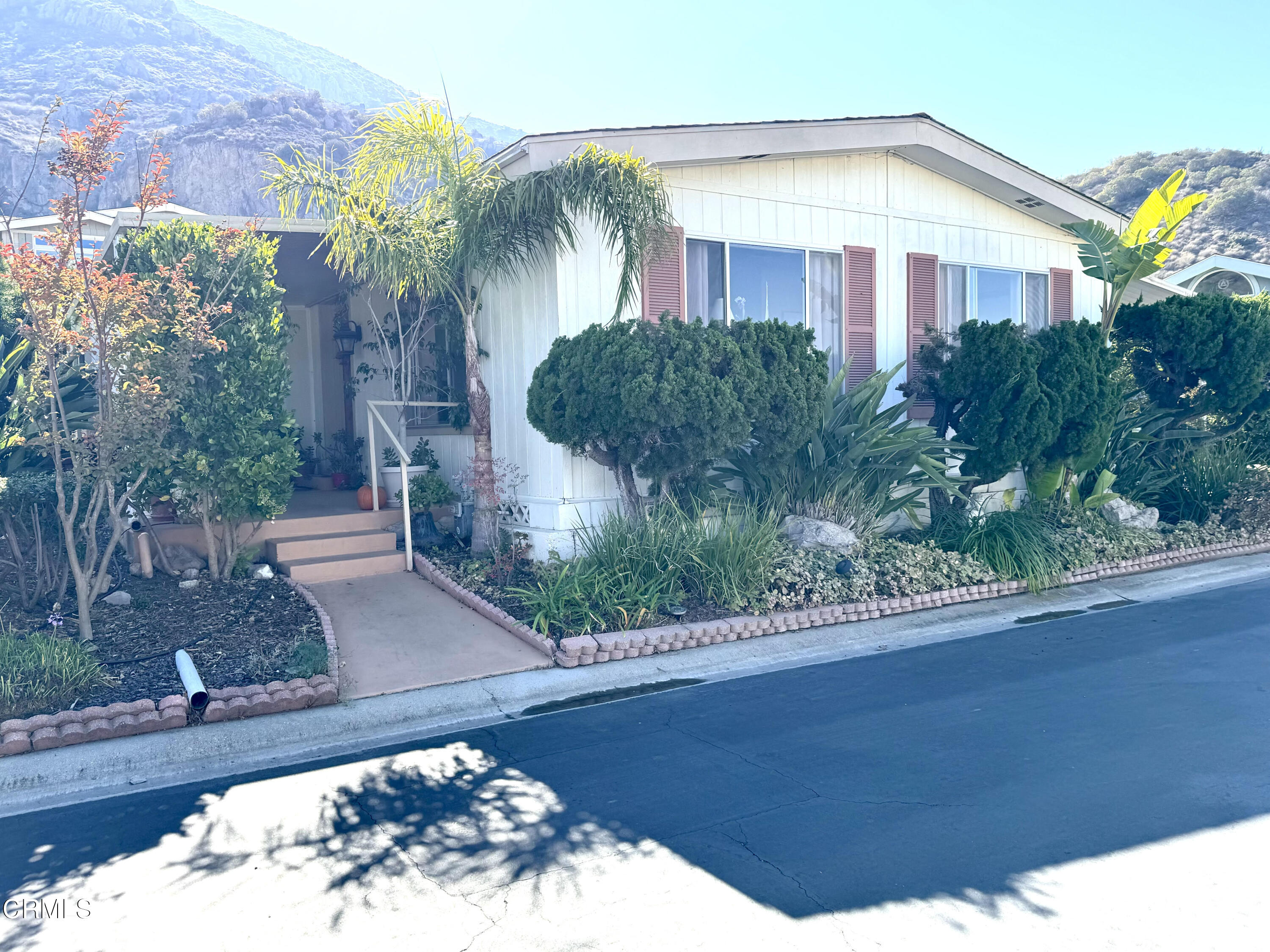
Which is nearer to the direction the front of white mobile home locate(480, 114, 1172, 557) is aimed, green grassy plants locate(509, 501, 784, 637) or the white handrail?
the green grassy plants

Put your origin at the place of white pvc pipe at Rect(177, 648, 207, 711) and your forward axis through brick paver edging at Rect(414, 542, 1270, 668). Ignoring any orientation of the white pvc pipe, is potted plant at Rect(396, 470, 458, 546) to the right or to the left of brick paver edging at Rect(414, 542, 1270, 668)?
left

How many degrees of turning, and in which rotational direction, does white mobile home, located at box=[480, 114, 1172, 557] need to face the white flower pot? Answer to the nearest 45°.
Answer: approximately 90° to its right

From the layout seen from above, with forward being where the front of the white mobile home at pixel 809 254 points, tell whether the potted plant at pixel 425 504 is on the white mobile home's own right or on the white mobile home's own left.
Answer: on the white mobile home's own right

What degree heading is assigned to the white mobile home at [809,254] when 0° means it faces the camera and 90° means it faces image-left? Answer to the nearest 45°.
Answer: approximately 0°

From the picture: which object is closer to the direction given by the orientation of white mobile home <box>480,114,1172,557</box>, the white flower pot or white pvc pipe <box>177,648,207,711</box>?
the white pvc pipe

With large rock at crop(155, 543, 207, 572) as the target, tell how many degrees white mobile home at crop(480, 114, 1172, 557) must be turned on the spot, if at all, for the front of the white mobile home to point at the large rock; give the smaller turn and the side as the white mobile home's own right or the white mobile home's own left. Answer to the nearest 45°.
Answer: approximately 45° to the white mobile home's own right

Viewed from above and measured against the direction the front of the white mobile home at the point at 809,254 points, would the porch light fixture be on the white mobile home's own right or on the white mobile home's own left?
on the white mobile home's own right
